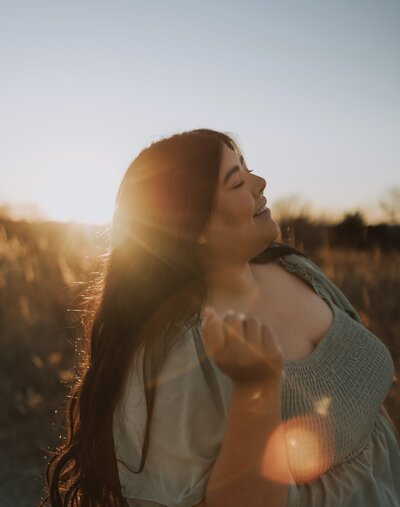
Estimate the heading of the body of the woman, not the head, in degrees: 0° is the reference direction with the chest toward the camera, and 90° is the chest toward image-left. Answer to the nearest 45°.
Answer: approximately 315°

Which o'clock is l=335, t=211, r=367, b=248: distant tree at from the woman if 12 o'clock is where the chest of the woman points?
The distant tree is roughly at 8 o'clock from the woman.

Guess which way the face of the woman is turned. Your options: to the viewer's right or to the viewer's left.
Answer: to the viewer's right
